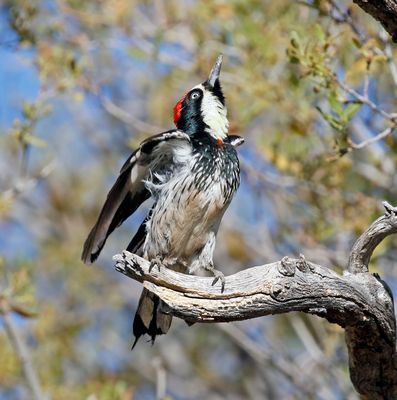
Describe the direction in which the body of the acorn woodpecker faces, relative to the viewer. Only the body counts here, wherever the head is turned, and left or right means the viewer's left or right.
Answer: facing the viewer and to the right of the viewer
